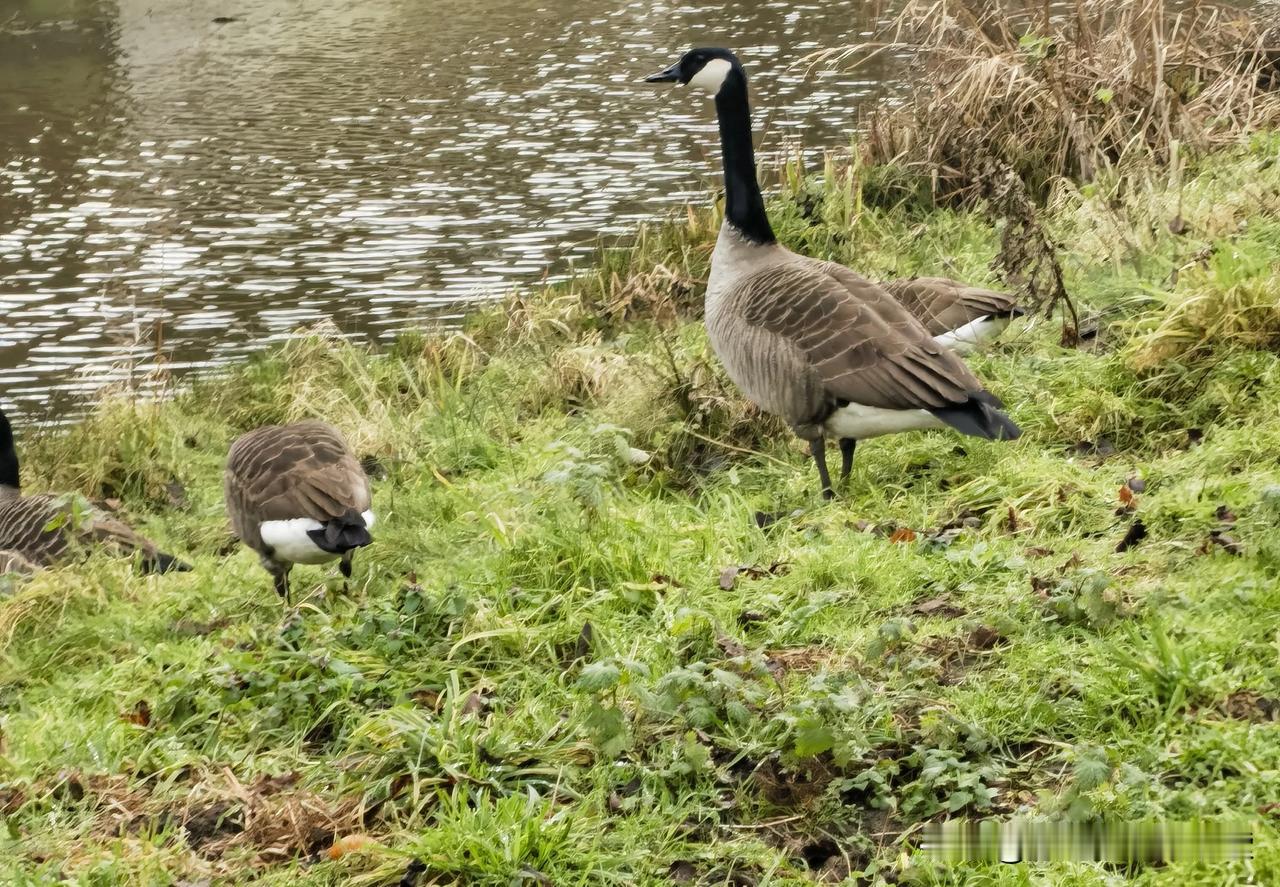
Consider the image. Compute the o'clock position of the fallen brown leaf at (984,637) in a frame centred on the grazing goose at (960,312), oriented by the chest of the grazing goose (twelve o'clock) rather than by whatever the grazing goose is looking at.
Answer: The fallen brown leaf is roughly at 9 o'clock from the grazing goose.

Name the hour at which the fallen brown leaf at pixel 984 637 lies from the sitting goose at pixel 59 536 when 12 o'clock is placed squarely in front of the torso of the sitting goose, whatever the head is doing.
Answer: The fallen brown leaf is roughly at 8 o'clock from the sitting goose.

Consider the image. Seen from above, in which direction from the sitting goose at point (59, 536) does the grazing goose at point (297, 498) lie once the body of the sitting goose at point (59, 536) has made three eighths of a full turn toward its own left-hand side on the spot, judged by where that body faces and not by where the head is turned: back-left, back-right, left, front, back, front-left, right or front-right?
front

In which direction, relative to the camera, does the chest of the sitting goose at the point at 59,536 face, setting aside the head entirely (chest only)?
to the viewer's left

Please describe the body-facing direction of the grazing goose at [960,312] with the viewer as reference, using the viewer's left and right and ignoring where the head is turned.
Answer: facing to the left of the viewer

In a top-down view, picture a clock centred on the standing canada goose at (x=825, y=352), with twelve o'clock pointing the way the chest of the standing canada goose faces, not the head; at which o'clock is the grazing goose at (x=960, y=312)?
The grazing goose is roughly at 4 o'clock from the standing canada goose.

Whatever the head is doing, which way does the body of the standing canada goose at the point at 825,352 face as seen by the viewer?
to the viewer's left

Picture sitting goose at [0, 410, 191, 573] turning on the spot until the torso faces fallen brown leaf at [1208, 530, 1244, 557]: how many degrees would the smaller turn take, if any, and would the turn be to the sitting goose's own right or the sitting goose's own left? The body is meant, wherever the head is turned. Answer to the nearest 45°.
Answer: approximately 135° to the sitting goose's own left
